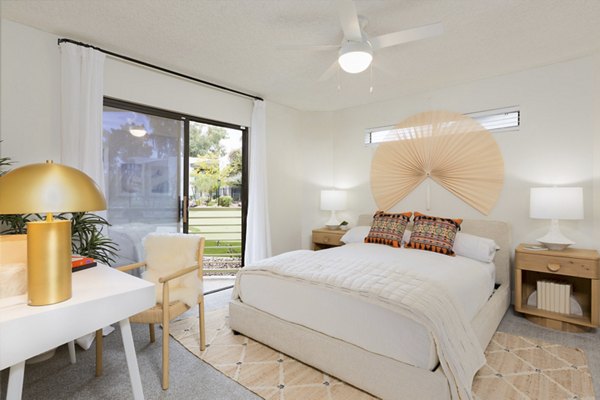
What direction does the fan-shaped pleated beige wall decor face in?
toward the camera

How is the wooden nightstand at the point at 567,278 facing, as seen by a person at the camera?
facing the viewer

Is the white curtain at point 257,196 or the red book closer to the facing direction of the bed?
the red book

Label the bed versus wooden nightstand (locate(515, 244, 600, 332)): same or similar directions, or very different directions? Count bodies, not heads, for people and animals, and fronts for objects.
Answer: same or similar directions

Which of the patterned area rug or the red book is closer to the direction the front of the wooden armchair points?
the red book

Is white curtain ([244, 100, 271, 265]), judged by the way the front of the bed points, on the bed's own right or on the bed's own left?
on the bed's own right

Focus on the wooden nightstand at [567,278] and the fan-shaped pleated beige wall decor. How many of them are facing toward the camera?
2

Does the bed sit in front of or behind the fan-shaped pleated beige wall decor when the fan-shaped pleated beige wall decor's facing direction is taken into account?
in front

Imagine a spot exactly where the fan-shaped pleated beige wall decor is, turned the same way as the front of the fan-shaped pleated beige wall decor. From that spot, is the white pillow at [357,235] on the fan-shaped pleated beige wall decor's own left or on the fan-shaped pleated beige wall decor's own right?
on the fan-shaped pleated beige wall decor's own right

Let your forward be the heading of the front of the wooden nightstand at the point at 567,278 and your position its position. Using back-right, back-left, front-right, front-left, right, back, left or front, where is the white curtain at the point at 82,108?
front-right

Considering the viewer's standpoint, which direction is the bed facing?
facing the viewer and to the left of the viewer

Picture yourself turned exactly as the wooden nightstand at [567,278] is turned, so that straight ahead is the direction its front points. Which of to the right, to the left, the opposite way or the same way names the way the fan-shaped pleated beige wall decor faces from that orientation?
the same way

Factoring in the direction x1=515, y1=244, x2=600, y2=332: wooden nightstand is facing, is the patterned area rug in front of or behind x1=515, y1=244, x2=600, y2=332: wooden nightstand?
in front
